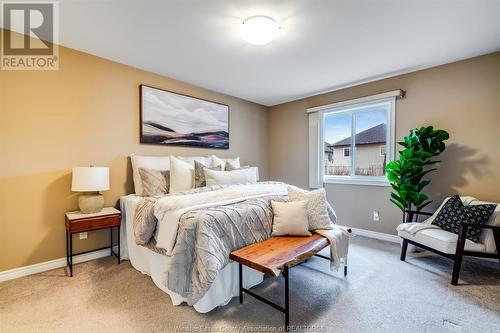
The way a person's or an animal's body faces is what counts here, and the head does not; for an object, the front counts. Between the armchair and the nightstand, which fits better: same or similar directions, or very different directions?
very different directions

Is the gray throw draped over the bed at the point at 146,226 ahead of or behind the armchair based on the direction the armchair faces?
ahead

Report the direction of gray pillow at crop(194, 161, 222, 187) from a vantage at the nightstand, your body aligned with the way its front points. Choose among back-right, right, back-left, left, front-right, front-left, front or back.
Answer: front-left

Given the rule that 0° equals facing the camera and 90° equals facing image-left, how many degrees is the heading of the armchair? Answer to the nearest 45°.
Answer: approximately 45°

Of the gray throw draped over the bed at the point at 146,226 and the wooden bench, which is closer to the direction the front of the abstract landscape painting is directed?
the wooden bench

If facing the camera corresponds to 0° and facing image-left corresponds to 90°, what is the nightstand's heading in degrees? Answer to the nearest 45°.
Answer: approximately 315°
